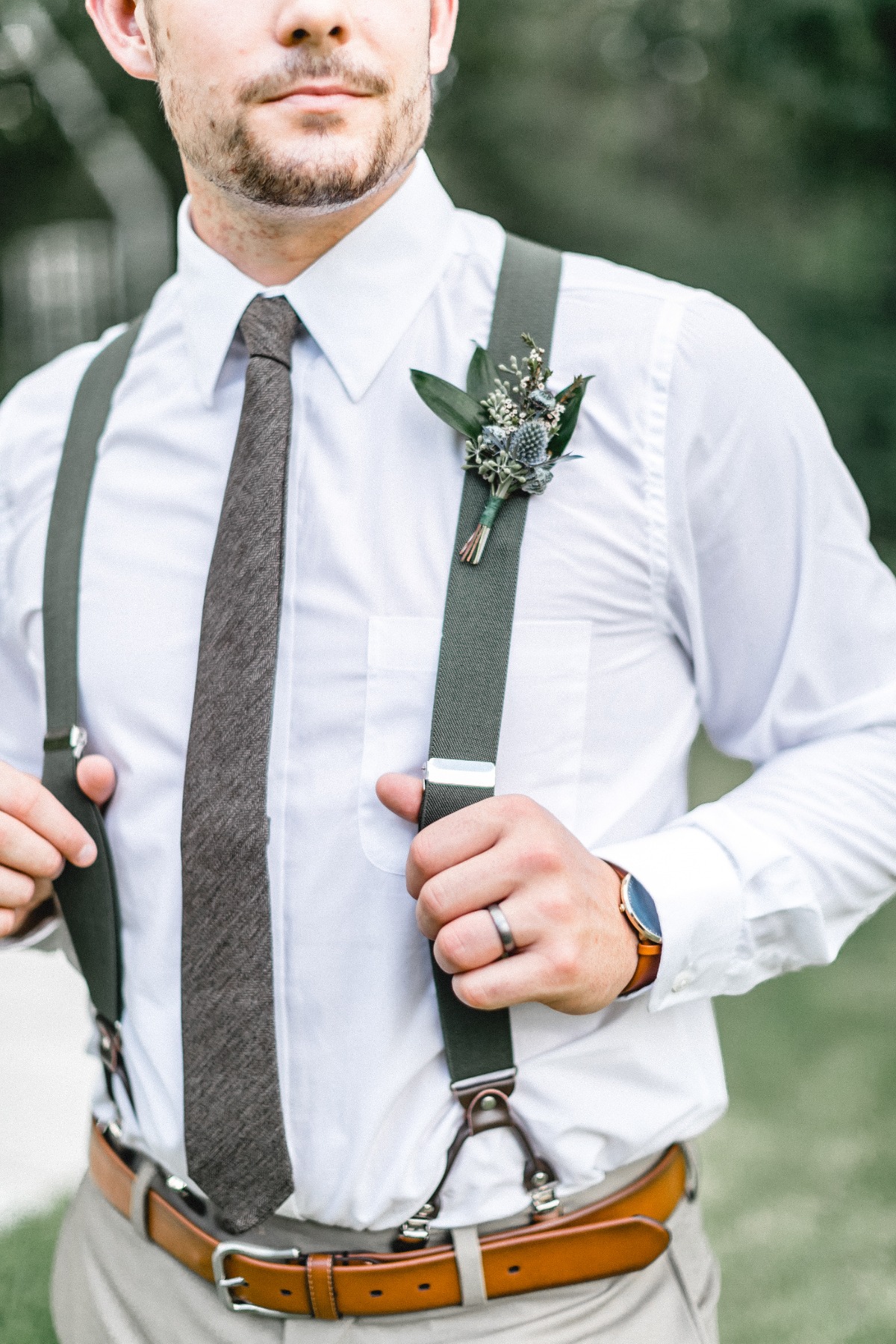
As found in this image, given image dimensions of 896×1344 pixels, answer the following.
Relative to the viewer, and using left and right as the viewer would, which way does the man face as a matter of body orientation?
facing the viewer and to the left of the viewer
